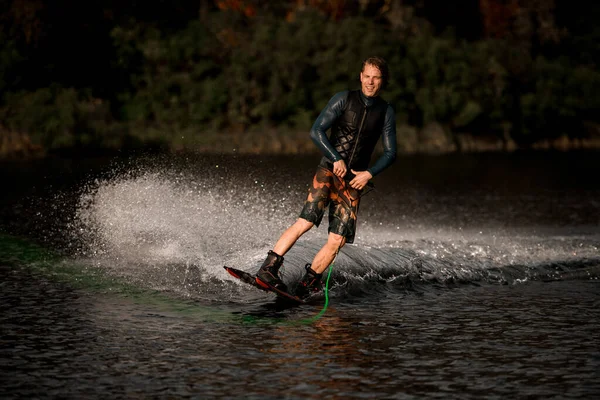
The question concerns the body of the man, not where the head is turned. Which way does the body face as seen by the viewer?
toward the camera
